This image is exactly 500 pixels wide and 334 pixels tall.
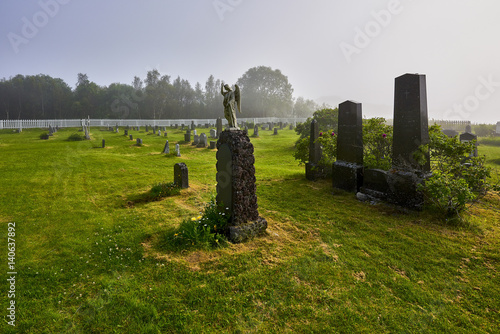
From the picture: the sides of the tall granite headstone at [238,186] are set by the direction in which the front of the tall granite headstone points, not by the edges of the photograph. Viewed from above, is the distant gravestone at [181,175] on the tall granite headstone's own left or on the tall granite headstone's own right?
on the tall granite headstone's own right

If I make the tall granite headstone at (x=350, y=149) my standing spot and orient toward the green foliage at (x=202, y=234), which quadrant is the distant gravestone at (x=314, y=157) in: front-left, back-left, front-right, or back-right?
back-right

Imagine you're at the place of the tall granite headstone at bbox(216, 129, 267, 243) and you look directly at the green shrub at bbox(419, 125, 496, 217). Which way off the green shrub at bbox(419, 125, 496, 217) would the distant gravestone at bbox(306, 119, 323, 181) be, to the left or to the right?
left

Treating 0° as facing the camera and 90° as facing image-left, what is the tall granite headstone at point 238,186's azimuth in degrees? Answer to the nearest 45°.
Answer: approximately 90°

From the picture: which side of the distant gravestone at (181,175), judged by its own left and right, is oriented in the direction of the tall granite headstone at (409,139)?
left

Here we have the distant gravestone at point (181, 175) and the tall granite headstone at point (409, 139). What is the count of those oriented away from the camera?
0

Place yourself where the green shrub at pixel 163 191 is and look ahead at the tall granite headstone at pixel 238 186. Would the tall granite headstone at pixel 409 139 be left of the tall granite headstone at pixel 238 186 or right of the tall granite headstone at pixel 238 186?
left

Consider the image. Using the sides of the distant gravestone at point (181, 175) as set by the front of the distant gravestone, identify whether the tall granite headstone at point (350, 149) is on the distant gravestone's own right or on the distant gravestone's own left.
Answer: on the distant gravestone's own left
